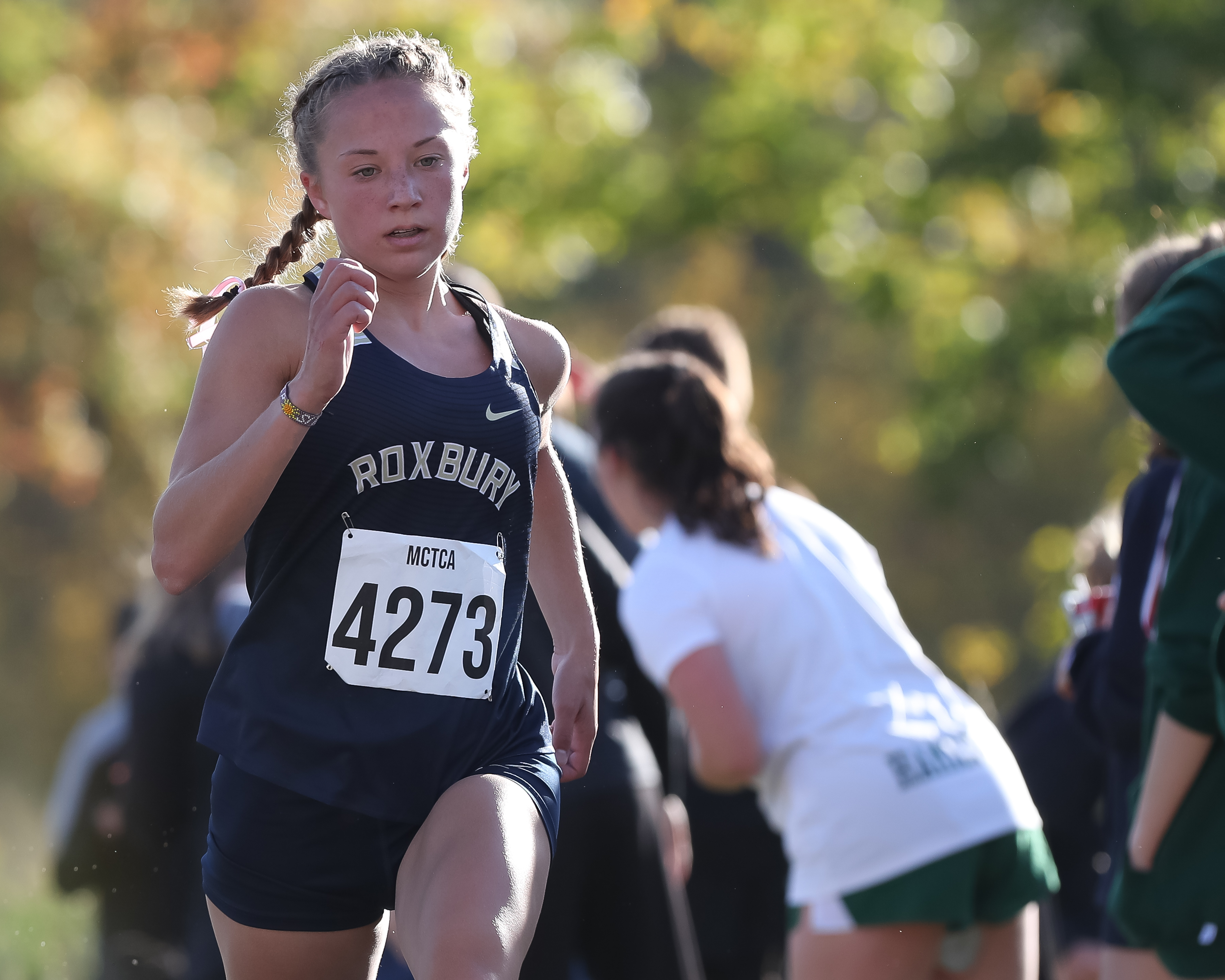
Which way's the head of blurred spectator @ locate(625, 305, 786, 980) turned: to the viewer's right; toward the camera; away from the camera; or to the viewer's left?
away from the camera

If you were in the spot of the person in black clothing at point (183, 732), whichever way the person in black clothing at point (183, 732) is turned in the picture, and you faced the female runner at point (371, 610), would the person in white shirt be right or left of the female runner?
left

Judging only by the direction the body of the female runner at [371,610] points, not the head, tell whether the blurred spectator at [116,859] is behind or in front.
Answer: behind

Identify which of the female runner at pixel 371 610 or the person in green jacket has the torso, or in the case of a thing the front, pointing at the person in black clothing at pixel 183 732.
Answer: the person in green jacket

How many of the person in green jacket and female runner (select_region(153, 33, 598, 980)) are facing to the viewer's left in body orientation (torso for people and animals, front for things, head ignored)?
1

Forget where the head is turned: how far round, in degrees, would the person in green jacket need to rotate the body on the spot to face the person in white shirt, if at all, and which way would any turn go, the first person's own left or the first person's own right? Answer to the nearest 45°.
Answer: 0° — they already face them

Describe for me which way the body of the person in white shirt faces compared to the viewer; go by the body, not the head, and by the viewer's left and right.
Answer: facing away from the viewer and to the left of the viewer

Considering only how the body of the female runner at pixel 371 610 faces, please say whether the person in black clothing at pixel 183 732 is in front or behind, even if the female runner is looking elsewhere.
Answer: behind

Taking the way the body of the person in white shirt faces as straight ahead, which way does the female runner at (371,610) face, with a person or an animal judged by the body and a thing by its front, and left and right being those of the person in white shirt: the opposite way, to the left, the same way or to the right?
the opposite way

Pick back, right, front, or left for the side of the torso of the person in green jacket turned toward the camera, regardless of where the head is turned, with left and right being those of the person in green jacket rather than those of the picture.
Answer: left

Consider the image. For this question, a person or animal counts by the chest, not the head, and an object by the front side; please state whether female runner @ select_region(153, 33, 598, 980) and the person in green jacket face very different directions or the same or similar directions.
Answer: very different directions

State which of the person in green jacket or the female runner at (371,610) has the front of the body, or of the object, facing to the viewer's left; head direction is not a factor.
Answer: the person in green jacket
